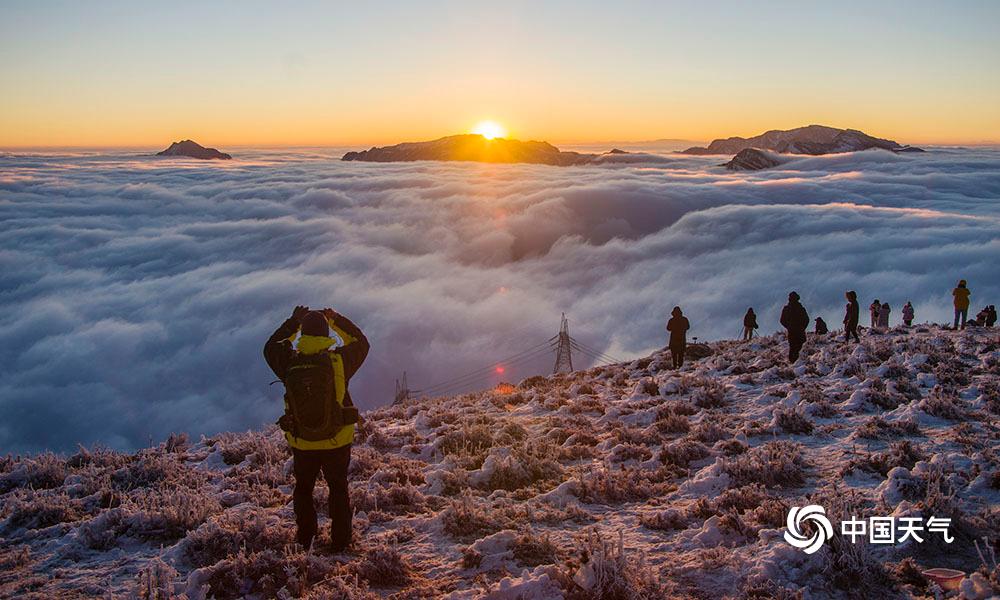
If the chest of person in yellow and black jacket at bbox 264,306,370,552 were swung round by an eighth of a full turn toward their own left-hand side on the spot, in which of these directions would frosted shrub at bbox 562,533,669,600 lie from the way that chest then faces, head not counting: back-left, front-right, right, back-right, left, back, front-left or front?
back

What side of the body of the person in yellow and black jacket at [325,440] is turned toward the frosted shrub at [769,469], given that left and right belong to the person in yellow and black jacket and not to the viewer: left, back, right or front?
right

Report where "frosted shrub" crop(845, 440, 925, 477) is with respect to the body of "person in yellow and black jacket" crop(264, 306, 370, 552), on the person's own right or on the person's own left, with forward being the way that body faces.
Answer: on the person's own right

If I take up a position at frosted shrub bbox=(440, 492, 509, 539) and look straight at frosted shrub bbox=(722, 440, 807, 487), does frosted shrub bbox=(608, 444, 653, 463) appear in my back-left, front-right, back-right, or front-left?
front-left

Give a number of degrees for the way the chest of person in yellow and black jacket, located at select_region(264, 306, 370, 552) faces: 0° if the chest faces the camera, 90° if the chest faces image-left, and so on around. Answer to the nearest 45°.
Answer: approximately 180°

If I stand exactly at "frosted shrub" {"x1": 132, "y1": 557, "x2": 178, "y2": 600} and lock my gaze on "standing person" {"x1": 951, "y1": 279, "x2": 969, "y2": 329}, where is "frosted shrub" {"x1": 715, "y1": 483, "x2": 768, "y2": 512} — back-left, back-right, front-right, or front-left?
front-right

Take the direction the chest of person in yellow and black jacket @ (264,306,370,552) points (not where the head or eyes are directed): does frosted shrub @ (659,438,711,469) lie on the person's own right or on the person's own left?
on the person's own right

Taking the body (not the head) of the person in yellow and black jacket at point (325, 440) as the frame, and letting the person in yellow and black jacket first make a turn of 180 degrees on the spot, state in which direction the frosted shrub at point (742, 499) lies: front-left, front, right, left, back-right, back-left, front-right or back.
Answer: left

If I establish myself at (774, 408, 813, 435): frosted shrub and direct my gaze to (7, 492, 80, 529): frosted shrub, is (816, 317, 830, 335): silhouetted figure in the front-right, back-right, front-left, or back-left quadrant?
back-right

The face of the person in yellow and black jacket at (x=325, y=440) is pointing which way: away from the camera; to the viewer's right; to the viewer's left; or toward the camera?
away from the camera
